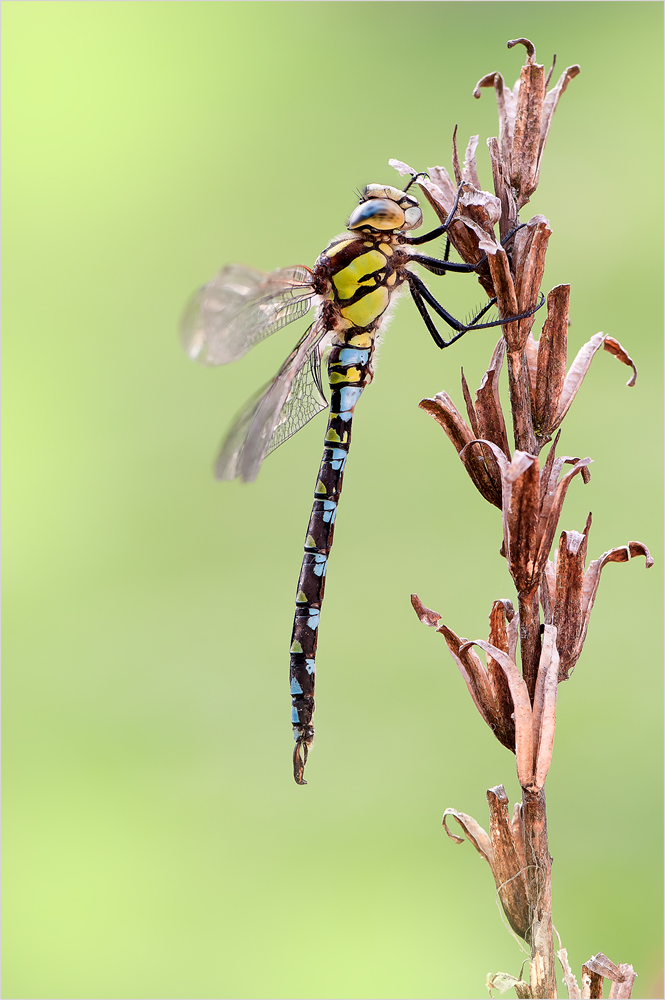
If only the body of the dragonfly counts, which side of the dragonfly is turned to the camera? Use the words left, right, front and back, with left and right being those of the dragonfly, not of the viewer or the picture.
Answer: right
